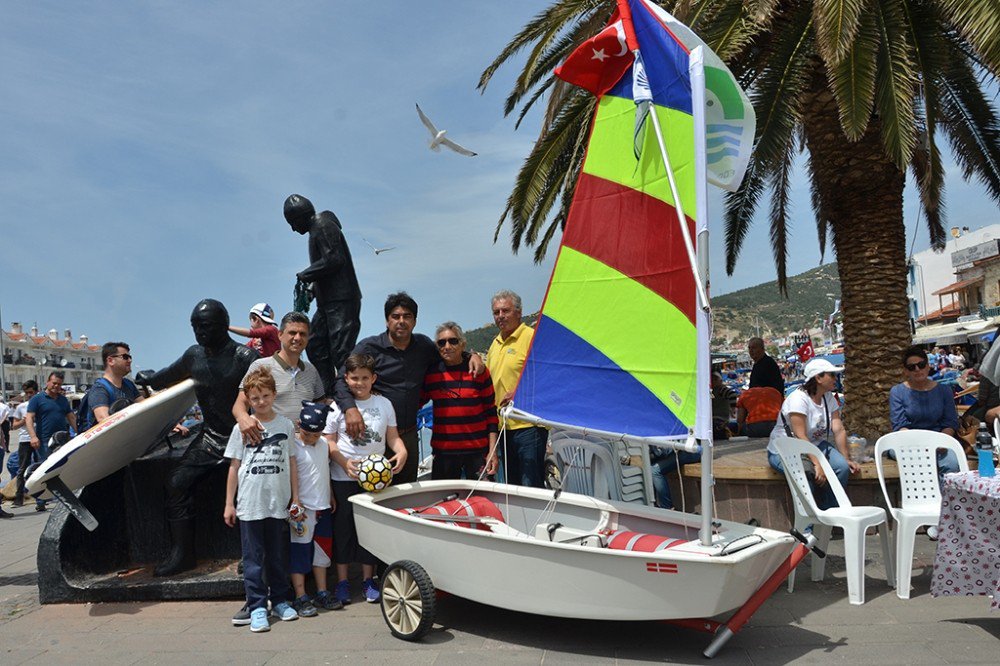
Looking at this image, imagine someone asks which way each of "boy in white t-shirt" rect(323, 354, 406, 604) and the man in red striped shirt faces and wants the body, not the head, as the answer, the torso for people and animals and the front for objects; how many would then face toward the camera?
2

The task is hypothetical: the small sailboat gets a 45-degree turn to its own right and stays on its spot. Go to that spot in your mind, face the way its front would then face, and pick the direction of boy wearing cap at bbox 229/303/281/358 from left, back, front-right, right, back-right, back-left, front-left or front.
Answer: back-right

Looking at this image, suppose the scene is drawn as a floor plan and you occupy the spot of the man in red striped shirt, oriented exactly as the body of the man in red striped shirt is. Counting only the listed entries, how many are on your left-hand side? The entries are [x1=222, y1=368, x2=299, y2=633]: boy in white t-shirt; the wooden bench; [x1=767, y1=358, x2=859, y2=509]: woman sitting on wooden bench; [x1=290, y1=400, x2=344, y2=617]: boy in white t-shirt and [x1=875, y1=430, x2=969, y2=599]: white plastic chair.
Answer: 3

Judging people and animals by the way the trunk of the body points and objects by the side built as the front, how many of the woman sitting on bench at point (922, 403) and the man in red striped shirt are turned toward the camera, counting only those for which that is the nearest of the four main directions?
2

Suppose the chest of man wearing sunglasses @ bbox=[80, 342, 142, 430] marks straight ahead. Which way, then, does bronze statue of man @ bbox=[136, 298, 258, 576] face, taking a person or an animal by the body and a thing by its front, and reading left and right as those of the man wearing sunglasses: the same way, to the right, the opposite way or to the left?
to the right

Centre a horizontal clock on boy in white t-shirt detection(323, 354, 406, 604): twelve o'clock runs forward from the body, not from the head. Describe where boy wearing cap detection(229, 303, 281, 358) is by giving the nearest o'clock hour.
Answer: The boy wearing cap is roughly at 5 o'clock from the boy in white t-shirt.

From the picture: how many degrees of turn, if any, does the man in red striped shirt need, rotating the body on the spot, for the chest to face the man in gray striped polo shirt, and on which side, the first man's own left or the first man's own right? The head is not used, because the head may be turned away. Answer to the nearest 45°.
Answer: approximately 90° to the first man's own right

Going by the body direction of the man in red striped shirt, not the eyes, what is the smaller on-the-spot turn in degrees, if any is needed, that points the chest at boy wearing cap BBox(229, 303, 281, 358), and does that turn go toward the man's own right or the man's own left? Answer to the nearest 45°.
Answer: approximately 135° to the man's own right
